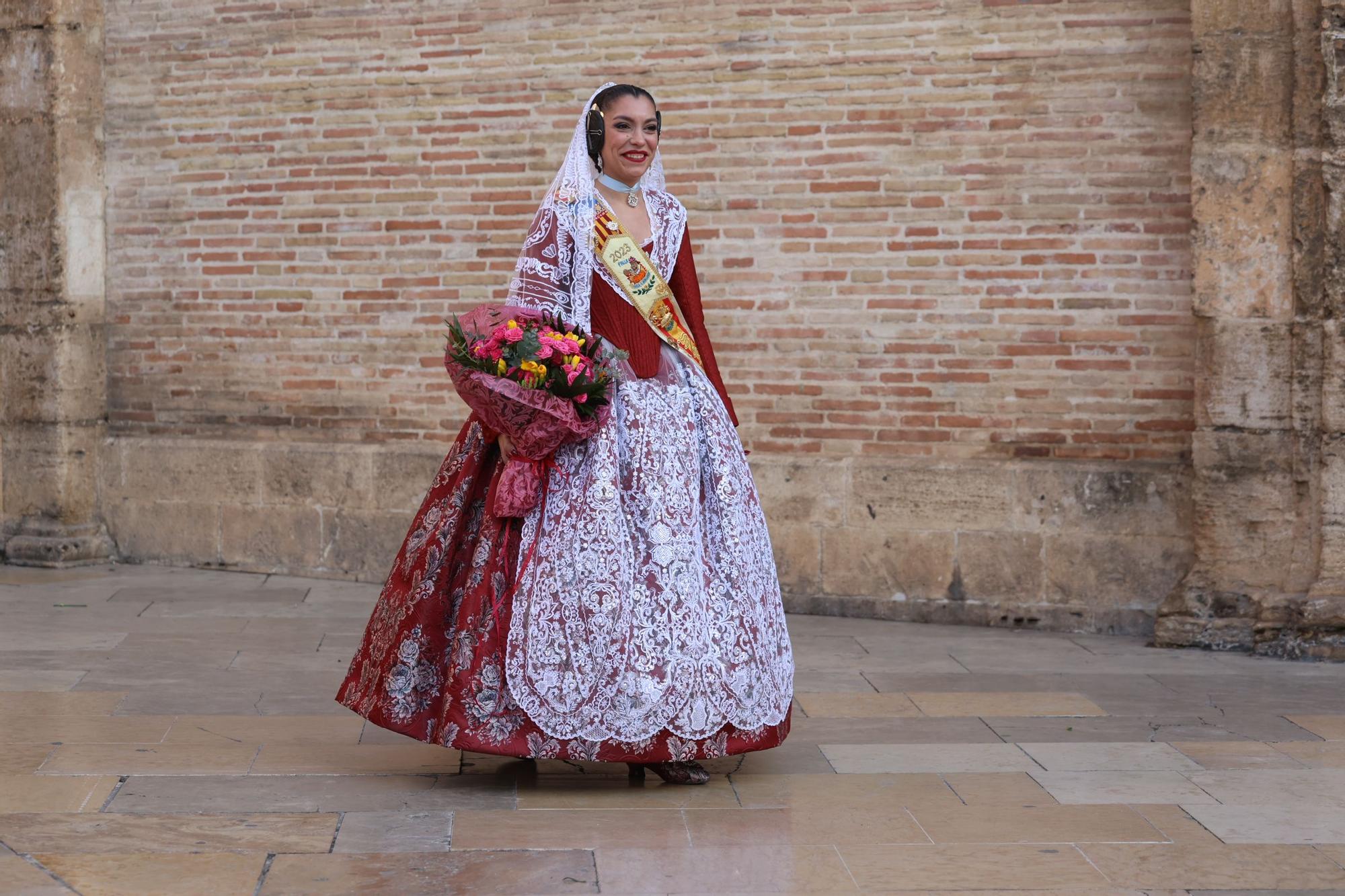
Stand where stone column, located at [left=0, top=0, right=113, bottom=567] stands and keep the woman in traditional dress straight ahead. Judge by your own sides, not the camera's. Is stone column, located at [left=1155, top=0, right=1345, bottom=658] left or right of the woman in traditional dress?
left

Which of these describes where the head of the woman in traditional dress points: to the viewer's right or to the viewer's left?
to the viewer's right

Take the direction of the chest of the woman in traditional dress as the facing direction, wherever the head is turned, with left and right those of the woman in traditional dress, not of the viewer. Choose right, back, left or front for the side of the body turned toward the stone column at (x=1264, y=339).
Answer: left

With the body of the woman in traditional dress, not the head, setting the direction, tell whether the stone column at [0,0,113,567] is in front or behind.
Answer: behind

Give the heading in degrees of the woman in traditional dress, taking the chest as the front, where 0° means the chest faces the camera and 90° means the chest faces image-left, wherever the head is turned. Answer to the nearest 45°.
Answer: approximately 315°
